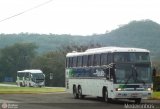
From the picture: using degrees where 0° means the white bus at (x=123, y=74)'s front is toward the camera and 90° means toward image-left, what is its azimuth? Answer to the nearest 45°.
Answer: approximately 315°
